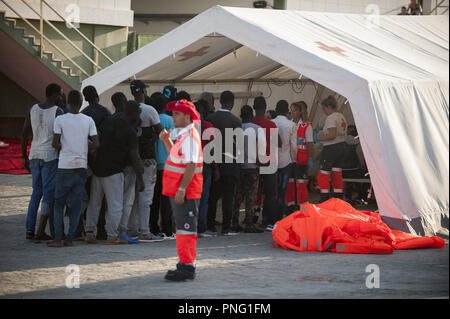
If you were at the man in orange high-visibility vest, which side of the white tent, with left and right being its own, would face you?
front

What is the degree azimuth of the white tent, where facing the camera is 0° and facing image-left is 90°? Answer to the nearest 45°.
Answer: approximately 45°

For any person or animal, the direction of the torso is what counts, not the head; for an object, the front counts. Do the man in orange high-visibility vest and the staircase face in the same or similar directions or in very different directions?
very different directions

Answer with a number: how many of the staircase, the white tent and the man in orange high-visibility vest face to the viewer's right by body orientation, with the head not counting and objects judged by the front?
1

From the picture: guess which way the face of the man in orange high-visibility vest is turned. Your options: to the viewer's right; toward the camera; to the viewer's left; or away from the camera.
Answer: to the viewer's left

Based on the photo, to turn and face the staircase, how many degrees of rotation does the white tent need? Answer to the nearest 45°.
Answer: approximately 90° to its right

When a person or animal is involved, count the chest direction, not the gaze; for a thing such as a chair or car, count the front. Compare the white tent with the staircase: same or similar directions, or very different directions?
very different directions

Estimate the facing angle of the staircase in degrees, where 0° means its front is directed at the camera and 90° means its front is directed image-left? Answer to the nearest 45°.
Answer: approximately 270°

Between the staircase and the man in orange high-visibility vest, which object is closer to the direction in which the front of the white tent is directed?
the man in orange high-visibility vest

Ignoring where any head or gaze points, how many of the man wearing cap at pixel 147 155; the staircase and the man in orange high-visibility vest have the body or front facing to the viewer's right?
1
